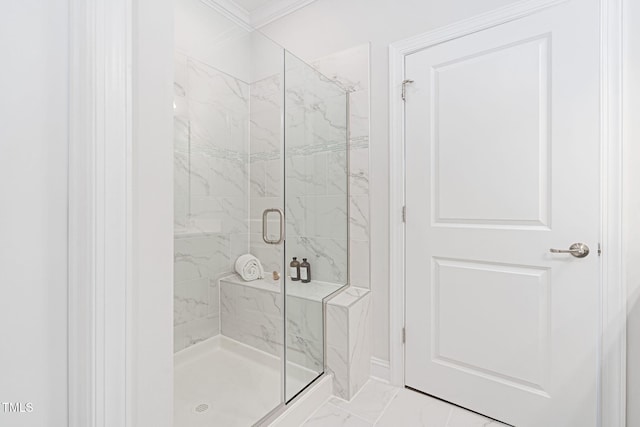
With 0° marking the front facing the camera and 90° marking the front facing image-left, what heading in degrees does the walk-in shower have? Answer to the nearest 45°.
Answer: approximately 315°

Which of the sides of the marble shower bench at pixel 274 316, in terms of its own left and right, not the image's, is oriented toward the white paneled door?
left

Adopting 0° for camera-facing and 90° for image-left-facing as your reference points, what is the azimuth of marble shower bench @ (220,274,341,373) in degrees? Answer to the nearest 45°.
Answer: approximately 45°
